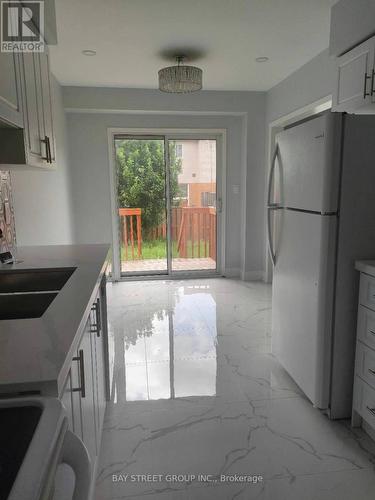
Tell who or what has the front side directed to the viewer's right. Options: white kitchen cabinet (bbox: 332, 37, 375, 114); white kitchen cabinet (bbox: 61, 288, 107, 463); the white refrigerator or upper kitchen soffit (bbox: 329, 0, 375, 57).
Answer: white kitchen cabinet (bbox: 61, 288, 107, 463)

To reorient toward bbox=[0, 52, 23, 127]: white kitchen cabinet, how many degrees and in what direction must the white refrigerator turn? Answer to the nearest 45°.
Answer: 0° — it already faces it

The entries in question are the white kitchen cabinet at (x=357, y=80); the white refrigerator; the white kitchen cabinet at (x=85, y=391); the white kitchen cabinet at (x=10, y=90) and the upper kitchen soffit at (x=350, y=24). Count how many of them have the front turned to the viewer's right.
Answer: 2

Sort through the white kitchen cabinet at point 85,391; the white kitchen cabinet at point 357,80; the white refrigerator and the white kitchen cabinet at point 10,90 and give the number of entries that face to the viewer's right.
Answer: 2

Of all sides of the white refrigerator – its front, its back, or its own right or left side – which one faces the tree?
right

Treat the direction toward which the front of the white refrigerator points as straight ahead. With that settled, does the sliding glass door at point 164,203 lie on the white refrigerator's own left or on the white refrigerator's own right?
on the white refrigerator's own right

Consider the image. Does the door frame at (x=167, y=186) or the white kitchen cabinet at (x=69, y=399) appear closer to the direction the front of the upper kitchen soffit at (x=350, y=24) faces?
the white kitchen cabinet

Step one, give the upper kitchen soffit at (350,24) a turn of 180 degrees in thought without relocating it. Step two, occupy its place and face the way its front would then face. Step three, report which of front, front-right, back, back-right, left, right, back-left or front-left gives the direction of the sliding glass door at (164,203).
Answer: left

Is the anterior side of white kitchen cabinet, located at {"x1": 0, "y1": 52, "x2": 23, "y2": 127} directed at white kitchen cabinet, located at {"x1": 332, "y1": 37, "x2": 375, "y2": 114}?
yes

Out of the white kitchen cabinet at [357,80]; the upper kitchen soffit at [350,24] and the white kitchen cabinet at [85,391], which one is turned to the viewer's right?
the white kitchen cabinet at [85,391]

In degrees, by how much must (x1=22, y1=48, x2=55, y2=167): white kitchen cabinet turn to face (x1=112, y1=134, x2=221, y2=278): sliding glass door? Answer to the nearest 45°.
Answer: approximately 90° to its left

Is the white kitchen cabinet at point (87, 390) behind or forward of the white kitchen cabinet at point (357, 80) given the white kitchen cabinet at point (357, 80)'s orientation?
forward

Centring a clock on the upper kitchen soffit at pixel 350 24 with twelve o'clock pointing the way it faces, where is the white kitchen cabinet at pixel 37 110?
The white kitchen cabinet is roughly at 12 o'clock from the upper kitchen soffit.

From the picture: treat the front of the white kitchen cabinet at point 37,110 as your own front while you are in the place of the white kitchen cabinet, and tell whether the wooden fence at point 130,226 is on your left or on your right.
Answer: on your left
